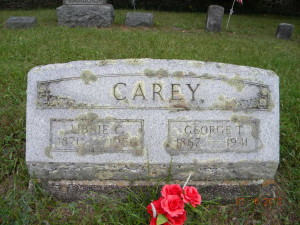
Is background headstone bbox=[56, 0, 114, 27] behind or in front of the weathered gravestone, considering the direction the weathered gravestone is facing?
behind

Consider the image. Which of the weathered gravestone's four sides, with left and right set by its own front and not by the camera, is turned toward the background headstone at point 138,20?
back

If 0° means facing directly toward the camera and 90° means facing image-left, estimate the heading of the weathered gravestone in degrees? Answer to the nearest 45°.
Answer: approximately 0°

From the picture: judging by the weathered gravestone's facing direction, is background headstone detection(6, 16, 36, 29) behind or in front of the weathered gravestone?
behind

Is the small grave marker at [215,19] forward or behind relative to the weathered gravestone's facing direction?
behind
